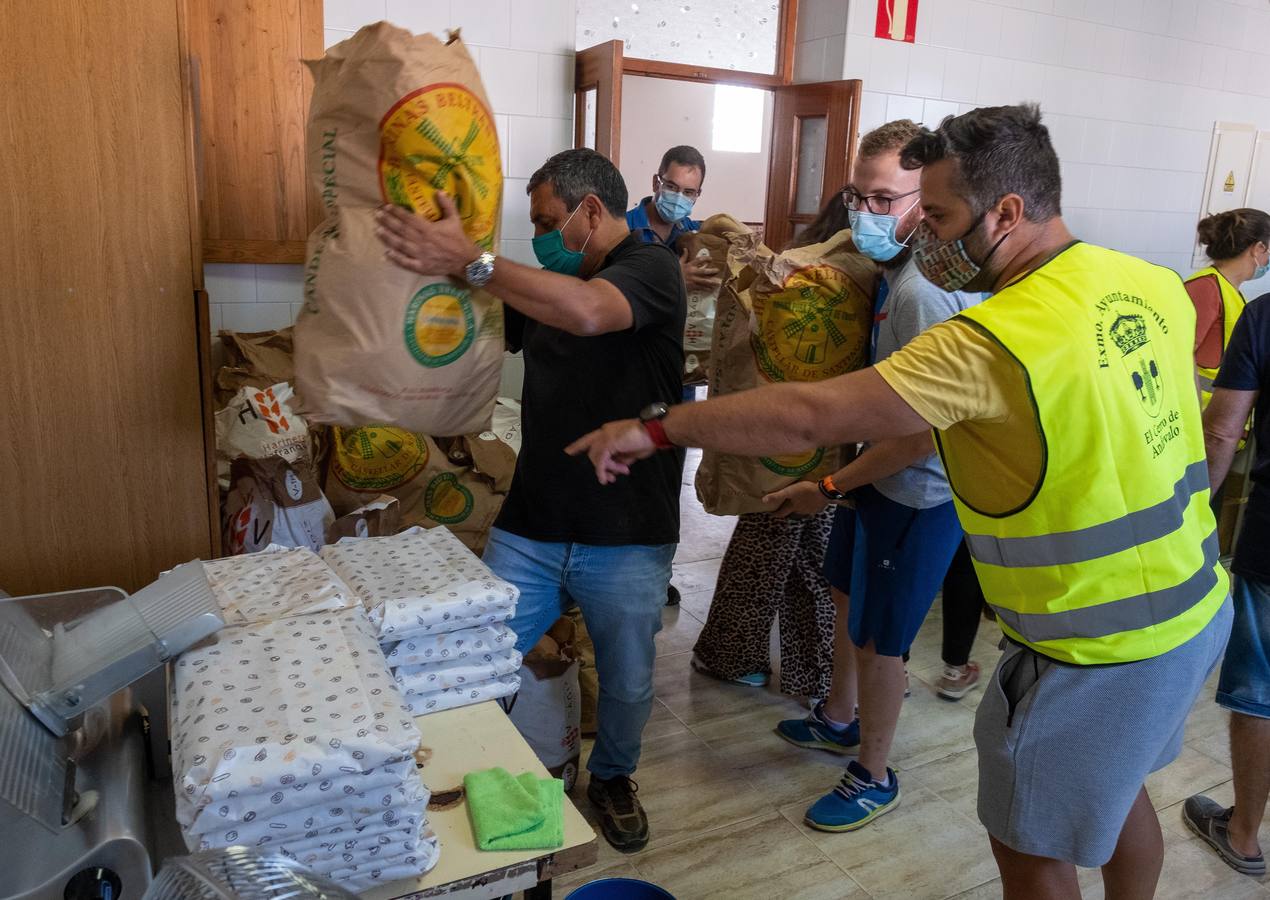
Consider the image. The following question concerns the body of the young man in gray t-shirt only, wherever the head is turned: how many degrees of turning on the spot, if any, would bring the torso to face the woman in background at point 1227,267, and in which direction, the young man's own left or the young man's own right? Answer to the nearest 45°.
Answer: approximately 180°

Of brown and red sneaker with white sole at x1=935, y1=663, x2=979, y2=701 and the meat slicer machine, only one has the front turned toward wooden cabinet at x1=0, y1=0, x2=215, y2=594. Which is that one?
the brown and red sneaker with white sole

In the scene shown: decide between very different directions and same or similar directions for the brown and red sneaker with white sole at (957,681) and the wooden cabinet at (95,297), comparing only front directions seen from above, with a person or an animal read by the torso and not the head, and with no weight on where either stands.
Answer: very different directions

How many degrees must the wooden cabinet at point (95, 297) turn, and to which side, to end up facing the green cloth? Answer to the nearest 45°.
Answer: approximately 90° to its right

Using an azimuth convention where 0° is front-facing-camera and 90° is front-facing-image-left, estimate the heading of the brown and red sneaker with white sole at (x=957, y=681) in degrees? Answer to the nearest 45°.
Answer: approximately 45°

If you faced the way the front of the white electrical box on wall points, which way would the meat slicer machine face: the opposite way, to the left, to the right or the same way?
to the left

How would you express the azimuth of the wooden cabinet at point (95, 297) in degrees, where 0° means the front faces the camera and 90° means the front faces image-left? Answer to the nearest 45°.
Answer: approximately 270°
